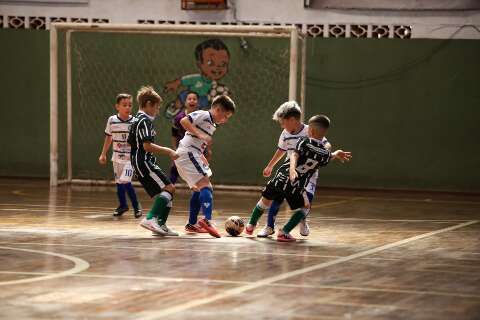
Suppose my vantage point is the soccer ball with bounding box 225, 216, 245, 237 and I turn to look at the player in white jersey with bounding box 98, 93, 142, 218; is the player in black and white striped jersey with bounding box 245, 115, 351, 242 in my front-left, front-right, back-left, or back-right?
back-right

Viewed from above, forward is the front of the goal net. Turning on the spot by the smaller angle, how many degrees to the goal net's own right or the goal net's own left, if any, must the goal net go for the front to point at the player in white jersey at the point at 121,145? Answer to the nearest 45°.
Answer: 0° — it already faces them

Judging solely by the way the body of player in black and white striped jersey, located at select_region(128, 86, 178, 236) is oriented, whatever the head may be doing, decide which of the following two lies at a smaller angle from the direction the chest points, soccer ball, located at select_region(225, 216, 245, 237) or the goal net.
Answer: the soccer ball

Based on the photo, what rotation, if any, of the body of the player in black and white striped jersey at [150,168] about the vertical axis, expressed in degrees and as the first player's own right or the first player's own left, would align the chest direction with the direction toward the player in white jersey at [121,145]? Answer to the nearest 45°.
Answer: approximately 90° to the first player's own left

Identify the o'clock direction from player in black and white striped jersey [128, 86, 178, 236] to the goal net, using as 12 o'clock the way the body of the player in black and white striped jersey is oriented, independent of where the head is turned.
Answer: The goal net is roughly at 9 o'clock from the player in black and white striped jersey.

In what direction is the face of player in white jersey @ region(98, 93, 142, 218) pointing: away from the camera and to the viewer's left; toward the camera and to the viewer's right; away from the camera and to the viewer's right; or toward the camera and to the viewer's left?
toward the camera and to the viewer's right

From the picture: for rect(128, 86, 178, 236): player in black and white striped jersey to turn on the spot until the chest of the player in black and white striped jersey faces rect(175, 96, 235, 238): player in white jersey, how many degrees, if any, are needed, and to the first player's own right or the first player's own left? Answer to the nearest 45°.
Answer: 0° — they already face them

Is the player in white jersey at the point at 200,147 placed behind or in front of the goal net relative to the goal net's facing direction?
in front

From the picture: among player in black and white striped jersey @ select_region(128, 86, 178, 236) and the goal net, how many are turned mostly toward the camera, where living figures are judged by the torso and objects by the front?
1

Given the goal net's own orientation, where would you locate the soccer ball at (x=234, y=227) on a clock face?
The soccer ball is roughly at 12 o'clock from the goal net.

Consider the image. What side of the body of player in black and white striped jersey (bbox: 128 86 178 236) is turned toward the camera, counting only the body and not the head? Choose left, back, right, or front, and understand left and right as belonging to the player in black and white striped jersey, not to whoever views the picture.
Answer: right
